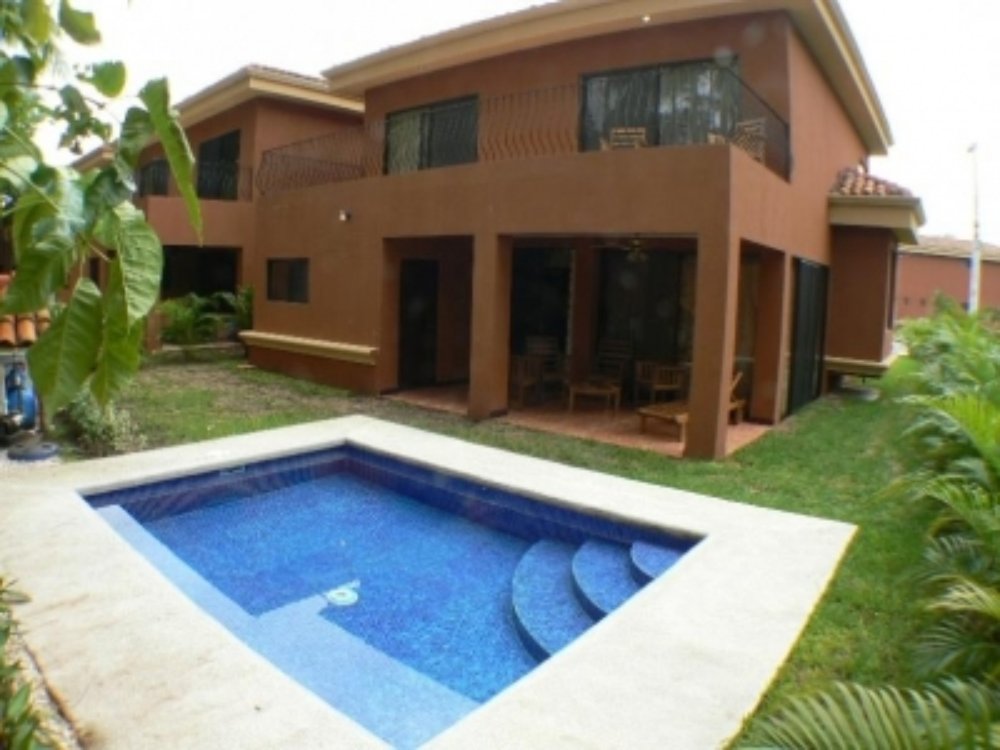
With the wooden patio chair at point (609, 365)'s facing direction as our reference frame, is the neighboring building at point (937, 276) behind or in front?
behind

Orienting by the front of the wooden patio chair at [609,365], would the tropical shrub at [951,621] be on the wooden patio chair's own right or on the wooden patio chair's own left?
on the wooden patio chair's own left

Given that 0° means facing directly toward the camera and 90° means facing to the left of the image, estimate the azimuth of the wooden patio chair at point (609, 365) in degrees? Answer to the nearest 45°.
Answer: approximately 45°

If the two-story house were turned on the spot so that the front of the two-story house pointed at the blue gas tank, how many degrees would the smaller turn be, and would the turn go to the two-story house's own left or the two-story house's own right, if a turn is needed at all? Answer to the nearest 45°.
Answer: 0° — it already faces it

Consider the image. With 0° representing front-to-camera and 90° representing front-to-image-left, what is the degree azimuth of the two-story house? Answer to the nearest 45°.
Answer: approximately 45°

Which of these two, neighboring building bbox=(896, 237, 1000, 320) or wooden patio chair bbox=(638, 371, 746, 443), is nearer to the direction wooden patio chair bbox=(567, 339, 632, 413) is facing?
the wooden patio chair
